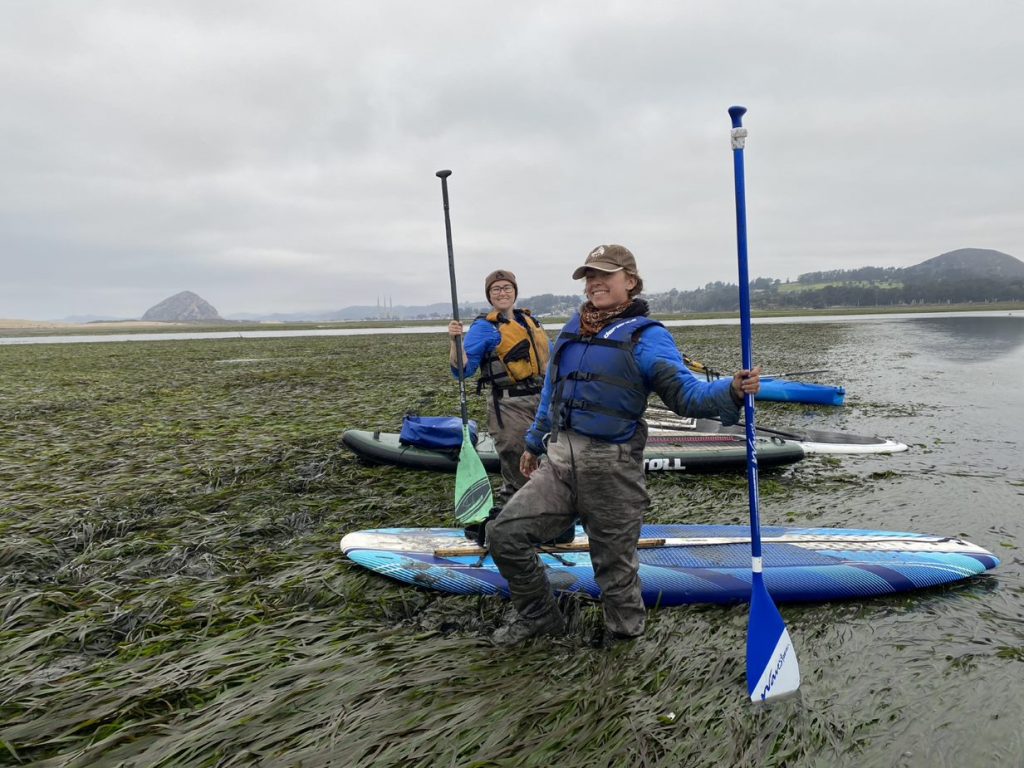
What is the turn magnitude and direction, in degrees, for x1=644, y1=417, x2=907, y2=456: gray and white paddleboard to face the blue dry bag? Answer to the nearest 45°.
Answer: approximately 135° to its right

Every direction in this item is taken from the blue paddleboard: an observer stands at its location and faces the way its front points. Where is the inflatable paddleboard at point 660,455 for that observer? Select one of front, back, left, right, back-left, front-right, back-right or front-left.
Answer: left

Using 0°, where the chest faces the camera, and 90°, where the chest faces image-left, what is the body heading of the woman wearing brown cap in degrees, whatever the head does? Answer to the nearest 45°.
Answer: approximately 45°

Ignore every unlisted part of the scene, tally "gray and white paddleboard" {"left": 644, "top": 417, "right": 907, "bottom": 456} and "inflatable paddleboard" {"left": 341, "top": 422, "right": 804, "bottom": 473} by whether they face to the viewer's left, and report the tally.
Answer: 1

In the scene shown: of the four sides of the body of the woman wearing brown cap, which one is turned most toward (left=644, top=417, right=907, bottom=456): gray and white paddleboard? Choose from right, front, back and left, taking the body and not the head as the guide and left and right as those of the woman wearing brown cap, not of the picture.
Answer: back

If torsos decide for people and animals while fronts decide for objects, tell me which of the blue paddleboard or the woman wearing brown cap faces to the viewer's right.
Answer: the blue paddleboard

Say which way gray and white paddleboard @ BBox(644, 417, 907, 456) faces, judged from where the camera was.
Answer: facing to the right of the viewer

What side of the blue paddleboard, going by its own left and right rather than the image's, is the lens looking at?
right

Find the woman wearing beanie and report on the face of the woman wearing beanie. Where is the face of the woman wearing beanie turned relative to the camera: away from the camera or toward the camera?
toward the camera

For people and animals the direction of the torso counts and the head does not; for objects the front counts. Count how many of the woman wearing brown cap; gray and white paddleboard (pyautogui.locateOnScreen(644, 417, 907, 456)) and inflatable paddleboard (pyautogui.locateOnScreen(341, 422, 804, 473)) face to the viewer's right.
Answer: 1

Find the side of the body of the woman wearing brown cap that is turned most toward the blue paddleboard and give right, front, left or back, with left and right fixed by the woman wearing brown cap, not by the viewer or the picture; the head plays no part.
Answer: back

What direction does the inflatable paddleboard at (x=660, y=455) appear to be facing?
to the viewer's left

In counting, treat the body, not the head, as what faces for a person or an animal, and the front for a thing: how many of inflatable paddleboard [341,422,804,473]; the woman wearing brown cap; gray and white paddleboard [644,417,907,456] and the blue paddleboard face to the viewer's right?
2

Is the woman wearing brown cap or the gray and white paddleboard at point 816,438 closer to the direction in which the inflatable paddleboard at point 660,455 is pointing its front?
the woman wearing brown cap

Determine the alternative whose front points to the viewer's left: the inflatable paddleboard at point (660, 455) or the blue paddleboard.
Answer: the inflatable paddleboard
